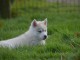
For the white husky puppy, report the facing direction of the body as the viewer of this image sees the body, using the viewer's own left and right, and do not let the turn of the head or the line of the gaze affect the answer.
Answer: facing to the right of the viewer
